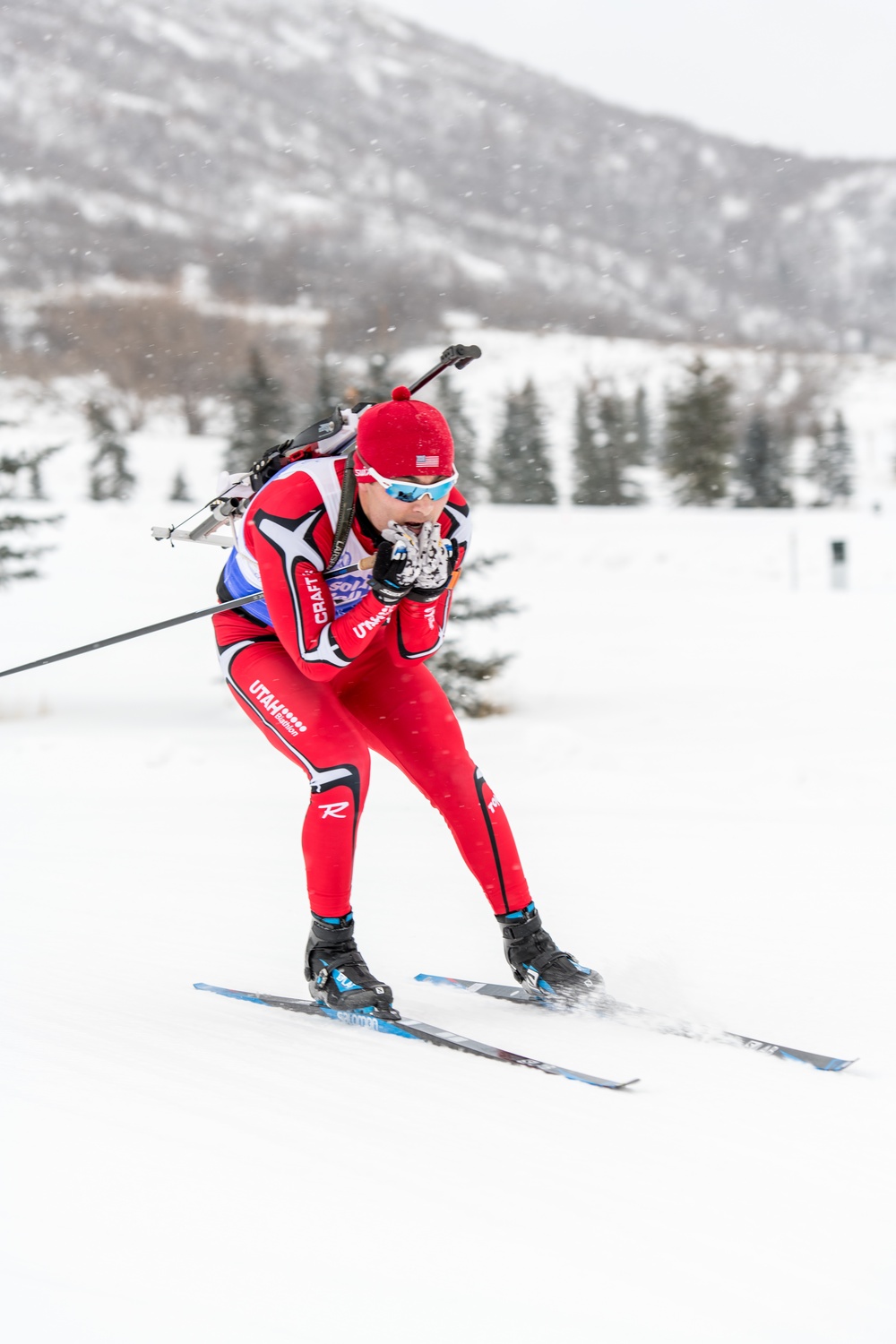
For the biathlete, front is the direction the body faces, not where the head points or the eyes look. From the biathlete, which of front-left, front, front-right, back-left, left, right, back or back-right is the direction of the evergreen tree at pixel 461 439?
back-left

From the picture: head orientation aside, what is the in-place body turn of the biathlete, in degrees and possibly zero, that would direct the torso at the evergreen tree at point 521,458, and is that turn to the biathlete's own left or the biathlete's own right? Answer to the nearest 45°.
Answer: approximately 135° to the biathlete's own left

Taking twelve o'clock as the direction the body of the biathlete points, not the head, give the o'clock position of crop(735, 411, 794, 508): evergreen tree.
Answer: The evergreen tree is roughly at 8 o'clock from the biathlete.

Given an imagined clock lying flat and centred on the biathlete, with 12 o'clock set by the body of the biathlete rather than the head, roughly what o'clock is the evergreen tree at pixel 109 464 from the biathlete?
The evergreen tree is roughly at 7 o'clock from the biathlete.

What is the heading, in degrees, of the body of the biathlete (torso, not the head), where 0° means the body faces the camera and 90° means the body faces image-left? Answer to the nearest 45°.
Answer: approximately 315°

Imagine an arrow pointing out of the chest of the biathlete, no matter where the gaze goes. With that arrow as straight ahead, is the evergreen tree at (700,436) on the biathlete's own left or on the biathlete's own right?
on the biathlete's own left

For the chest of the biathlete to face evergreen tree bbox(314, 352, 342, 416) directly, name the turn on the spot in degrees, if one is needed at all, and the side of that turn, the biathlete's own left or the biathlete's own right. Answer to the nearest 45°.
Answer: approximately 135° to the biathlete's own left

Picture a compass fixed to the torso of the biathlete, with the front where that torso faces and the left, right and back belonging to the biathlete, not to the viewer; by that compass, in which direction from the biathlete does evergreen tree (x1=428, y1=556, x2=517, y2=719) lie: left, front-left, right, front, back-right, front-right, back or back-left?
back-left
